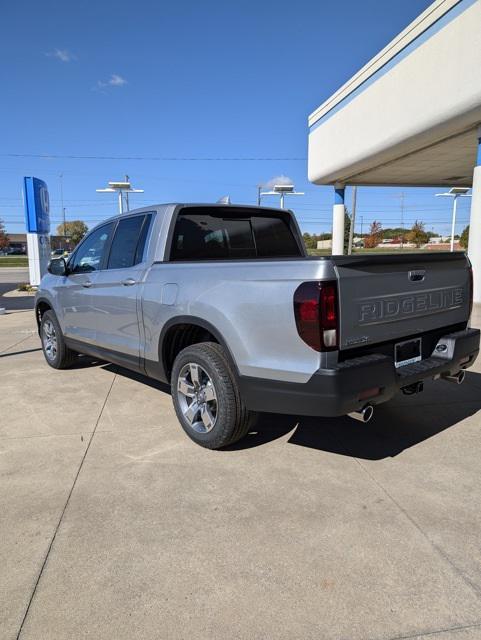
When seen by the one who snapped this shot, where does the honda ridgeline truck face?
facing away from the viewer and to the left of the viewer

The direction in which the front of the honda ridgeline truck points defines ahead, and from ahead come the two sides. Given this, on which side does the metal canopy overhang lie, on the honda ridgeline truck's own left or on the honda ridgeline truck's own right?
on the honda ridgeline truck's own right

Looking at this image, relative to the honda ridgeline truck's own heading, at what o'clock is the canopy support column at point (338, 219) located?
The canopy support column is roughly at 2 o'clock from the honda ridgeline truck.

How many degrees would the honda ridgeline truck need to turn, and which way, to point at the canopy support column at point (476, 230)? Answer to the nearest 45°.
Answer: approximately 90° to its right

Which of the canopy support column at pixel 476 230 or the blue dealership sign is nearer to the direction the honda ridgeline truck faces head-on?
the blue dealership sign

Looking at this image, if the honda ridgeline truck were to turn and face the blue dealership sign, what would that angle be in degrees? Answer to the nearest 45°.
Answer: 0° — it already faces it
